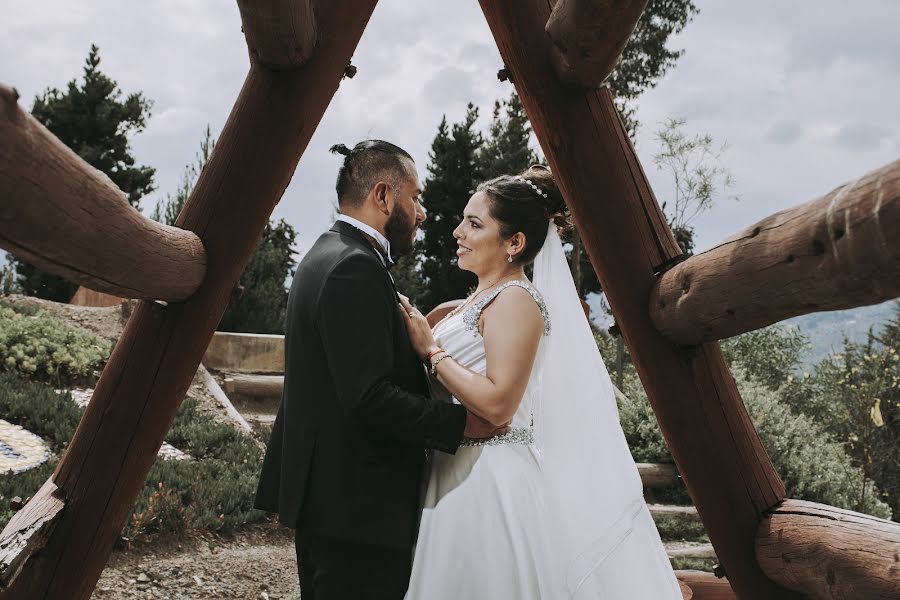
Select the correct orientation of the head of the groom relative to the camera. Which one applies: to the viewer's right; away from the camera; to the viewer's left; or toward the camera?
to the viewer's right

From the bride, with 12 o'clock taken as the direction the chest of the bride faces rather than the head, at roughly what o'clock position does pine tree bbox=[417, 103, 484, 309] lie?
The pine tree is roughly at 3 o'clock from the bride.

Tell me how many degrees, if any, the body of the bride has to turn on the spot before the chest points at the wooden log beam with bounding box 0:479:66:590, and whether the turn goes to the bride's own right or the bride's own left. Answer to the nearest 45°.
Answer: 0° — they already face it

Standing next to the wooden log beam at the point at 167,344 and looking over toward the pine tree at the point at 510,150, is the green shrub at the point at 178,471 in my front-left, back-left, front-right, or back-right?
front-left

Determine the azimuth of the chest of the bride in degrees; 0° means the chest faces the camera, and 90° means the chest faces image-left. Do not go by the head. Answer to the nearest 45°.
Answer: approximately 90°

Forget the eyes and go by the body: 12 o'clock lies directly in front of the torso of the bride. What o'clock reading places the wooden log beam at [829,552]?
The wooden log beam is roughly at 7 o'clock from the bride.

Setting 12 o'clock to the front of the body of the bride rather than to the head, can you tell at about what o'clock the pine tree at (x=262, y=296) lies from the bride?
The pine tree is roughly at 2 o'clock from the bride.

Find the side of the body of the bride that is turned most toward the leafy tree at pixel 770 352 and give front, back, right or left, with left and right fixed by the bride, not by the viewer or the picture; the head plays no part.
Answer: right

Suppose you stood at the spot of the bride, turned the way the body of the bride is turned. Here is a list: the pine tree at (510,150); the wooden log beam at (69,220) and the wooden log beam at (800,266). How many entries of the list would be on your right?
1

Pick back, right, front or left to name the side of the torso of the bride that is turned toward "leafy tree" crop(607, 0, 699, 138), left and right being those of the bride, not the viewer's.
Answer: right

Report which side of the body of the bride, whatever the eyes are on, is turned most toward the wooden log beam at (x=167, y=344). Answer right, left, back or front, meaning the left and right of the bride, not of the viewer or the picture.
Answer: front

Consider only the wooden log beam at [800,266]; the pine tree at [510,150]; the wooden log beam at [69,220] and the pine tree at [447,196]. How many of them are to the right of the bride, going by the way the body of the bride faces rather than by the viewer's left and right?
2
